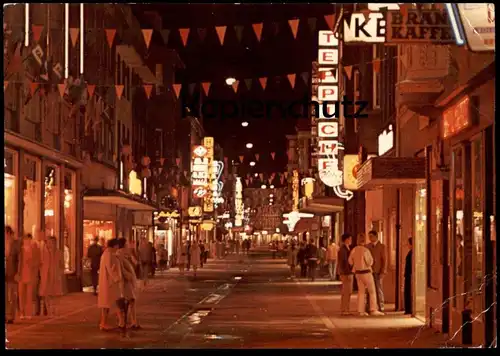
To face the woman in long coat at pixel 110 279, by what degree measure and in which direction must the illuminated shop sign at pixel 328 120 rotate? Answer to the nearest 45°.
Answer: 0° — it already faces them

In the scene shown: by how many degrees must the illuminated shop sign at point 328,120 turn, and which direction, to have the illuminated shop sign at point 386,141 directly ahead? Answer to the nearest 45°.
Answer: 0° — it already faces it

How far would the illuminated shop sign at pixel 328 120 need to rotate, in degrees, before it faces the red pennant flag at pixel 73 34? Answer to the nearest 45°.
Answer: approximately 45° to its right

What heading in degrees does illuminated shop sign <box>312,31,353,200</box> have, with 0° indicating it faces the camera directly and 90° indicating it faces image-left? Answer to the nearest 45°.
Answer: approximately 0°

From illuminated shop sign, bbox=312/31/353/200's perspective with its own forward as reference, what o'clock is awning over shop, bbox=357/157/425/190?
The awning over shop is roughly at 12 o'clock from the illuminated shop sign.

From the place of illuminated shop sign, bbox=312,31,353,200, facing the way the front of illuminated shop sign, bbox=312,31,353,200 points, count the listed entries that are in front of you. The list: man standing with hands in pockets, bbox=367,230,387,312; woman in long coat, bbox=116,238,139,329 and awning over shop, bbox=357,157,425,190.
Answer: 3

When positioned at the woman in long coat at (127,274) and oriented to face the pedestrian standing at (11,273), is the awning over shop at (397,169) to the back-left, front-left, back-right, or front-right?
back-right

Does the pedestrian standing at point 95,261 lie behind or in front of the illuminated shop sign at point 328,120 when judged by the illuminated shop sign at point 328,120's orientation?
in front

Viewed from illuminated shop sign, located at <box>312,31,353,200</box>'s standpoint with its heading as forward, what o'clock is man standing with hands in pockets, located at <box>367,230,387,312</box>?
The man standing with hands in pockets is roughly at 12 o'clock from the illuminated shop sign.

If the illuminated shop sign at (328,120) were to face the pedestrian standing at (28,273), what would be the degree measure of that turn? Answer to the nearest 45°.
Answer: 0° — it already faces them

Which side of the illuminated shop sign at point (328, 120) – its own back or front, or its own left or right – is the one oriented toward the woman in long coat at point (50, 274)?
front

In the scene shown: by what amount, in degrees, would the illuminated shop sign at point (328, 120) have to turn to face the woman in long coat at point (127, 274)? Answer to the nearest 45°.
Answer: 0° — it already faces them
